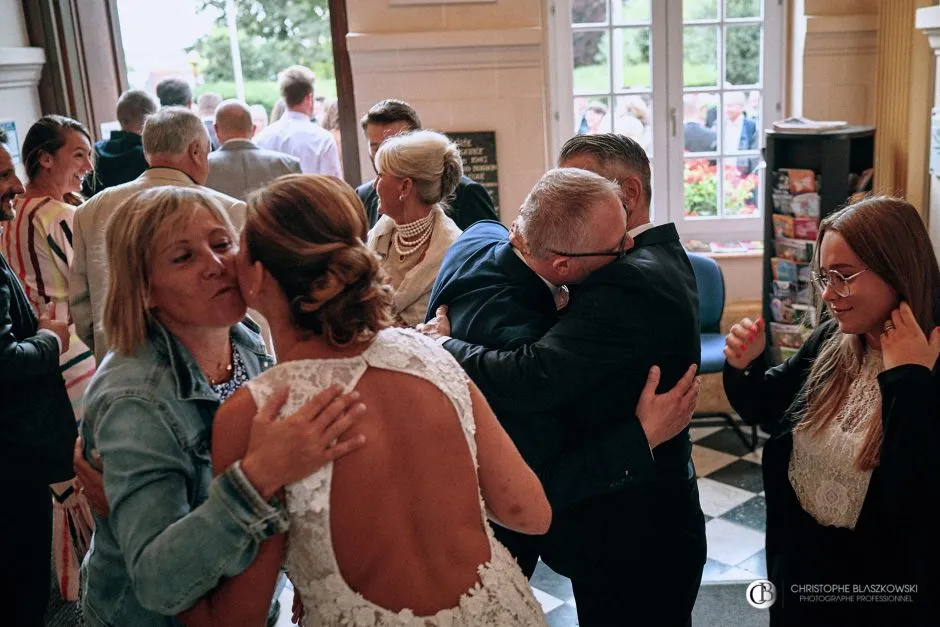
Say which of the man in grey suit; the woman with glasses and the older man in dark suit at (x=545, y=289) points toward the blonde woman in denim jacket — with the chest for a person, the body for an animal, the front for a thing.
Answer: the woman with glasses

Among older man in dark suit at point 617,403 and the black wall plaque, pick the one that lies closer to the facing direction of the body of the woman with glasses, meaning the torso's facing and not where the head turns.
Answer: the older man in dark suit

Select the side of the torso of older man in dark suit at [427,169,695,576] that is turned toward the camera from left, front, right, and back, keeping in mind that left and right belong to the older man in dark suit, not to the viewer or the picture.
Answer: right

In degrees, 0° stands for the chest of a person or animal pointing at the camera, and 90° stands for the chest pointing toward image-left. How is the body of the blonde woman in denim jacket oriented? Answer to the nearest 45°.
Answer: approximately 315°

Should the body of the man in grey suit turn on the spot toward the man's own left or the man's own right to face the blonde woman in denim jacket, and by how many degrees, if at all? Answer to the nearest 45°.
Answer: approximately 180°

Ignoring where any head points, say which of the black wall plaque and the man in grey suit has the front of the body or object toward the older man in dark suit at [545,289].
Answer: the black wall plaque

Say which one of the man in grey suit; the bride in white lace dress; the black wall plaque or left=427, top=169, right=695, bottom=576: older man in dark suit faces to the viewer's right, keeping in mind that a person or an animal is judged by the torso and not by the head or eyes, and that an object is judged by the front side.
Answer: the older man in dark suit

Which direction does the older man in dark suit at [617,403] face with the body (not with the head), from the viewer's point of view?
to the viewer's left

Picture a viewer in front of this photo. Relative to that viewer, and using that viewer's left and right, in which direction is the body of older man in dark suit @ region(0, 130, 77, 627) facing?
facing to the right of the viewer

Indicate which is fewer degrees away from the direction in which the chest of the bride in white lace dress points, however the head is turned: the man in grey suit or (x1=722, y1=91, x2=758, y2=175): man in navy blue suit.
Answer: the man in grey suit

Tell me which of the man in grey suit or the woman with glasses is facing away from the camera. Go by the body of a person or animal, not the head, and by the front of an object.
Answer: the man in grey suit
